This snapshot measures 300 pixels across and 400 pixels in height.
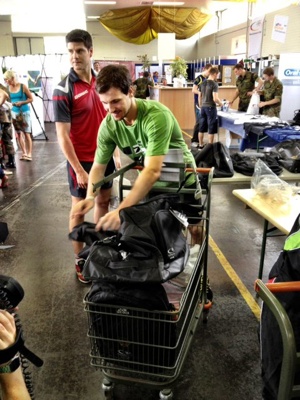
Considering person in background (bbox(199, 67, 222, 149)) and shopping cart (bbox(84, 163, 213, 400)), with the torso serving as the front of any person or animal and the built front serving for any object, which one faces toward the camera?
the shopping cart

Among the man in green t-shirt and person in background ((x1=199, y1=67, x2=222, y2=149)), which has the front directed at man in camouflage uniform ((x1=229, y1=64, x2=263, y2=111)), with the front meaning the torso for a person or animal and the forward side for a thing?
the person in background

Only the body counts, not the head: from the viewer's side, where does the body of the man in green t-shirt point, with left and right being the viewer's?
facing the viewer and to the left of the viewer

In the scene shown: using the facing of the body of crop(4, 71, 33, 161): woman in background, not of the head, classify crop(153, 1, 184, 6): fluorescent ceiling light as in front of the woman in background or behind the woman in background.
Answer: behind

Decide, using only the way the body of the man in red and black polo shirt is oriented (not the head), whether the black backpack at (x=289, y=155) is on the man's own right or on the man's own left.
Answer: on the man's own left

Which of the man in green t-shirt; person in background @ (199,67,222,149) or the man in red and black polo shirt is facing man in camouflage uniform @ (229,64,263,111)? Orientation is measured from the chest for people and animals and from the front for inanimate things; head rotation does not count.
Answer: the person in background

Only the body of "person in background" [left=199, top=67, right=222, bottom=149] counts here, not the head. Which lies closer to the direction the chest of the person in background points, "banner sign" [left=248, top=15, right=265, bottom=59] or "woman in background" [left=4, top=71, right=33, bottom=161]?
the banner sign

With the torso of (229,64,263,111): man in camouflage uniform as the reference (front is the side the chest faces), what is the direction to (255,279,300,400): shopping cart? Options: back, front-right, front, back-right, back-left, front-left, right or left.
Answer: front-left

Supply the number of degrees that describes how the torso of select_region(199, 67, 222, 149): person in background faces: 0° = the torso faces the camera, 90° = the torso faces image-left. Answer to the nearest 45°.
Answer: approximately 225°
